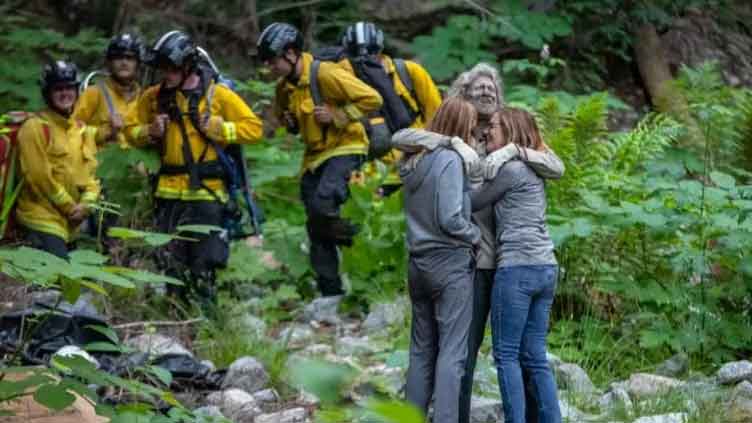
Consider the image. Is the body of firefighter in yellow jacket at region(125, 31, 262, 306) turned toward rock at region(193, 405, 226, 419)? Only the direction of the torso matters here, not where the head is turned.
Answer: yes

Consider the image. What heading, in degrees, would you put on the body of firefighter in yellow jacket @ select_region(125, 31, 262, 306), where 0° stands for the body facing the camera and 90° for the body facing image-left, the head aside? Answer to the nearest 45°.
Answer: approximately 0°

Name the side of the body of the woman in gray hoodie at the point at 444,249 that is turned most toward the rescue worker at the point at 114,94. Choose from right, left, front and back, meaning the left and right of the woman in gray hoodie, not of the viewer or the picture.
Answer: left

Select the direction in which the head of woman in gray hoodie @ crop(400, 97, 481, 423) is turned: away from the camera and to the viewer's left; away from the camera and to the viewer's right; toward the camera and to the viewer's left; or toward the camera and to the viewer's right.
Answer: away from the camera and to the viewer's right

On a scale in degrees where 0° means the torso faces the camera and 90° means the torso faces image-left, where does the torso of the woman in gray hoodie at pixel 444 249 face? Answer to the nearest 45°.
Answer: approximately 225°

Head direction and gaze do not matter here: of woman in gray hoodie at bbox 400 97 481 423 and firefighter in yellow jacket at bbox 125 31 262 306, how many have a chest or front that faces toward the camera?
1

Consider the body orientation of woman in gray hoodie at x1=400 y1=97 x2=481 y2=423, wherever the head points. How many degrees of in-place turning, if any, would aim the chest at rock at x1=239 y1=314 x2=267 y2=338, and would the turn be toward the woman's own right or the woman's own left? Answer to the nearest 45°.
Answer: approximately 90° to the woman's own left

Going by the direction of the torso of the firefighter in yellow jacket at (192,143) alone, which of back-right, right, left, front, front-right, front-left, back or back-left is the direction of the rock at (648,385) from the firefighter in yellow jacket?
front-left

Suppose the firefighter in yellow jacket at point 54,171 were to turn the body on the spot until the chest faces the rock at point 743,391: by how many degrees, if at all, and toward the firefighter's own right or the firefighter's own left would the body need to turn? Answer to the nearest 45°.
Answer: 0° — they already face it
